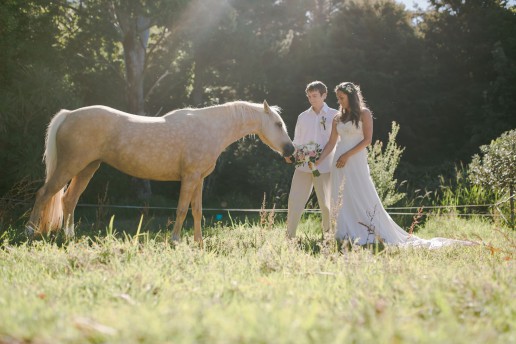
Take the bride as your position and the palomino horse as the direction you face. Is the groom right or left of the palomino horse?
right

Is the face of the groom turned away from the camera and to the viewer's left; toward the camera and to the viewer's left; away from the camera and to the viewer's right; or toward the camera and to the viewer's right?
toward the camera and to the viewer's left

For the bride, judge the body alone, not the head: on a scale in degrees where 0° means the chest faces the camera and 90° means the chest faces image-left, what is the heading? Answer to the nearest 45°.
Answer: approximately 45°

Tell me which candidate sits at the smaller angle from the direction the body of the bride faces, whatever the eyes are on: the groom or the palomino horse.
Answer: the palomino horse

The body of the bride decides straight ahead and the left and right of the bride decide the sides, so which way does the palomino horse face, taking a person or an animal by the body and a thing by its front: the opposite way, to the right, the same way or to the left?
the opposite way

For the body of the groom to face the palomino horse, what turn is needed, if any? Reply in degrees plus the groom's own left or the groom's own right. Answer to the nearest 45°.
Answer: approximately 45° to the groom's own right

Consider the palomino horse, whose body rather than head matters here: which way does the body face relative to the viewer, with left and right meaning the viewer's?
facing to the right of the viewer

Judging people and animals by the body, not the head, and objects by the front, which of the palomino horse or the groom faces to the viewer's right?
the palomino horse

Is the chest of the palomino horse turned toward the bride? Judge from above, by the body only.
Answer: yes

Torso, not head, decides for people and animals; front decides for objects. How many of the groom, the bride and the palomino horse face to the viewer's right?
1

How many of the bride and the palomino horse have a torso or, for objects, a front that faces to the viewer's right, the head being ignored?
1

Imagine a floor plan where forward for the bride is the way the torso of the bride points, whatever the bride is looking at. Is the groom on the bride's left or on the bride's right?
on the bride's right

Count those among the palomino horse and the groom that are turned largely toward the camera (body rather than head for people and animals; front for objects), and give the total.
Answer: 1

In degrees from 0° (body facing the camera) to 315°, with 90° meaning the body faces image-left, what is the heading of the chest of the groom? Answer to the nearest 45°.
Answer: approximately 0°
